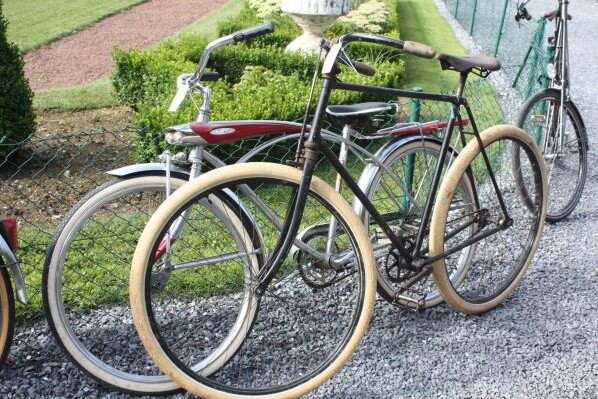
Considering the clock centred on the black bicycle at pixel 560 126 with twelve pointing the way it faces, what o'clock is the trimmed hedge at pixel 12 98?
The trimmed hedge is roughly at 1 o'clock from the black bicycle.

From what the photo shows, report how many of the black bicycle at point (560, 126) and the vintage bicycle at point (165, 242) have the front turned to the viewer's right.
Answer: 0

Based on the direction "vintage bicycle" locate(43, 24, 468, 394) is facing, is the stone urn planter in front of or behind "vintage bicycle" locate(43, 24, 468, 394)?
behind

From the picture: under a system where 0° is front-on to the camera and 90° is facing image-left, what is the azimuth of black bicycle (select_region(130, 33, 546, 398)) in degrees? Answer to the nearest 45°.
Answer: approximately 45°

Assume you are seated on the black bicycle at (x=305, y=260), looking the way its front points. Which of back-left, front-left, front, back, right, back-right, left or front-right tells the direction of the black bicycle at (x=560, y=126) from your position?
back

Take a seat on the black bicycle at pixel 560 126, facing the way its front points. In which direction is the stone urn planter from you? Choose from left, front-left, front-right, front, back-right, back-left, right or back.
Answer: right

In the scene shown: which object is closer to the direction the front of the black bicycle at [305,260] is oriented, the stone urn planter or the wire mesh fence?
the wire mesh fence

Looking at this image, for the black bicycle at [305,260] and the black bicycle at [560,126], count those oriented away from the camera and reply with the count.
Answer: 0

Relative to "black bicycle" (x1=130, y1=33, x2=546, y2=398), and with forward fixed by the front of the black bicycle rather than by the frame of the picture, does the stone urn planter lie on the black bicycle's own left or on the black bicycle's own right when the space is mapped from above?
on the black bicycle's own right
